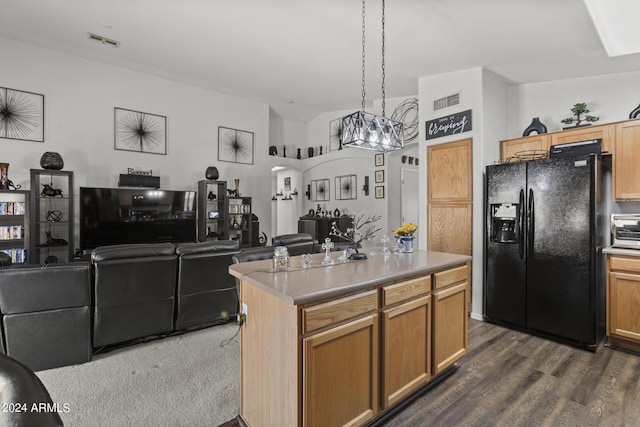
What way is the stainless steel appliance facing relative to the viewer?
toward the camera

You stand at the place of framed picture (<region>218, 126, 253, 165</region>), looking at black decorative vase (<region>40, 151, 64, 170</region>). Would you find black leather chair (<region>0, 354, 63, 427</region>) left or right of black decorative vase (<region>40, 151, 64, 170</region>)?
left

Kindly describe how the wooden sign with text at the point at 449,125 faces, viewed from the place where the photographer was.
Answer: facing the viewer and to the left of the viewer

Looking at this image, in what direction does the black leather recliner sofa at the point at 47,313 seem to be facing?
away from the camera

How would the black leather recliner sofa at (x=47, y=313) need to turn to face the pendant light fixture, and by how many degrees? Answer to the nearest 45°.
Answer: approximately 135° to its right

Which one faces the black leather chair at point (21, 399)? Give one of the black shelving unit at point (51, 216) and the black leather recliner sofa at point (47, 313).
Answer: the black shelving unit

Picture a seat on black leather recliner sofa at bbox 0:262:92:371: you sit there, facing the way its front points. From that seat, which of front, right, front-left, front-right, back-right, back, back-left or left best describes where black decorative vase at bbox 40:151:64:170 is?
front

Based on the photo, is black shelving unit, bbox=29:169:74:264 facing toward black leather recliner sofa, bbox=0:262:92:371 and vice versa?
yes

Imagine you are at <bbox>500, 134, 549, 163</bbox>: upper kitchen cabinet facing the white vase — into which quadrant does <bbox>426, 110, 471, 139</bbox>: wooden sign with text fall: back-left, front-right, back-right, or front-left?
front-right

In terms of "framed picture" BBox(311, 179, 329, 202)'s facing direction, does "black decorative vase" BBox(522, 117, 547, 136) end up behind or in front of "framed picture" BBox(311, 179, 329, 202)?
in front

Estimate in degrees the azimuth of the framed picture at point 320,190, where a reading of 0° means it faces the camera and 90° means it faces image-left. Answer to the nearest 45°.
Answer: approximately 0°

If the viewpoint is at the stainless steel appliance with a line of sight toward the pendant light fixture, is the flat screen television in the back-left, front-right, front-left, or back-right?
front-right

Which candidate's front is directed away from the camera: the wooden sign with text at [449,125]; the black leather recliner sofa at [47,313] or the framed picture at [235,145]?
the black leather recliner sofa

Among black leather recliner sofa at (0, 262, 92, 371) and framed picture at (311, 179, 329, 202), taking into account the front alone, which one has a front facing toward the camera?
the framed picture

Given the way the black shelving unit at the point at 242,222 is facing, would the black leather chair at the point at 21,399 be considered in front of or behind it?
in front

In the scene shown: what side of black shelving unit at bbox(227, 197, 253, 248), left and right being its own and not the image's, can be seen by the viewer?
front

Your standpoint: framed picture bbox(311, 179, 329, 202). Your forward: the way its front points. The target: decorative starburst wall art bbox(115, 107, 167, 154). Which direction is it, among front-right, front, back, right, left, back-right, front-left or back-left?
front-right

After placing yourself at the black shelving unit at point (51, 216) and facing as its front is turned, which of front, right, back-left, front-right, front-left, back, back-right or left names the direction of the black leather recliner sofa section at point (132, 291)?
front

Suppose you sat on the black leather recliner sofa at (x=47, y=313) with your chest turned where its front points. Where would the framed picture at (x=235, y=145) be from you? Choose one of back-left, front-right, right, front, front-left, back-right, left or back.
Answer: front-right
